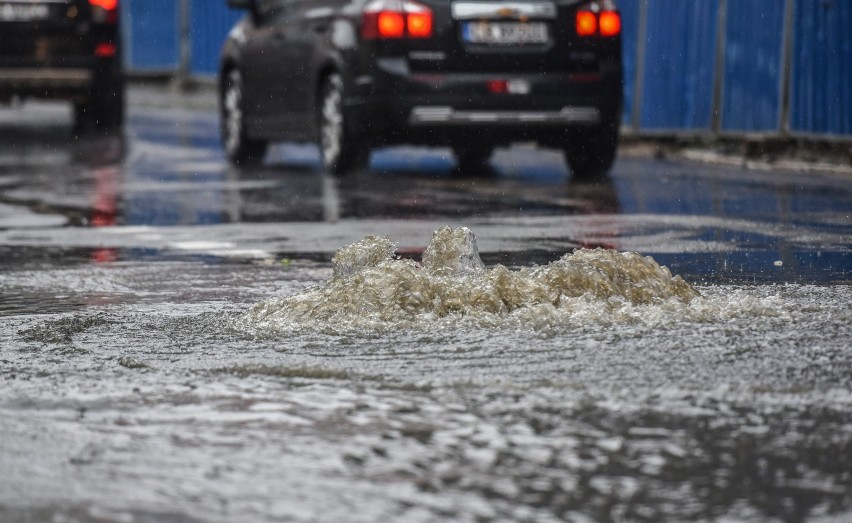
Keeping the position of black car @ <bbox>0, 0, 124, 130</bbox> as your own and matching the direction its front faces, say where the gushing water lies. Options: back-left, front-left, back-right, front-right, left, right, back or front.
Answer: back

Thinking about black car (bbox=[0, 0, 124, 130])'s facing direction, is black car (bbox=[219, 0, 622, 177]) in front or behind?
behind

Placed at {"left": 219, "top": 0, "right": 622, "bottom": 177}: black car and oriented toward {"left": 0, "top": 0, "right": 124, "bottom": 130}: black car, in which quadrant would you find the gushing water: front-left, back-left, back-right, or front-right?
back-left

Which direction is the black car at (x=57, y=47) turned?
away from the camera
